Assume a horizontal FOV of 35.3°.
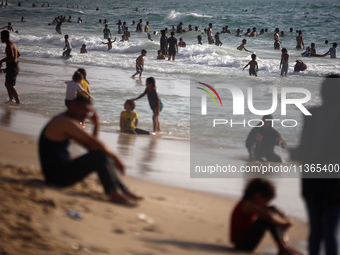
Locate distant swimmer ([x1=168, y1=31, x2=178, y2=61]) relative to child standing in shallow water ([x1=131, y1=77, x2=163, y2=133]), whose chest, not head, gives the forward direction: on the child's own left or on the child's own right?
on the child's own right

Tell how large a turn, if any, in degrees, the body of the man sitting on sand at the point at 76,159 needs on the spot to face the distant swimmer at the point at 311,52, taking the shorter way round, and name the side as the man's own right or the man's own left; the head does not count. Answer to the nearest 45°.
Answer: approximately 45° to the man's own left

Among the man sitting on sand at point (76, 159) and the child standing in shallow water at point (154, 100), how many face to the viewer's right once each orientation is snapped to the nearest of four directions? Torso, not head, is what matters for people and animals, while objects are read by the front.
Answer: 1

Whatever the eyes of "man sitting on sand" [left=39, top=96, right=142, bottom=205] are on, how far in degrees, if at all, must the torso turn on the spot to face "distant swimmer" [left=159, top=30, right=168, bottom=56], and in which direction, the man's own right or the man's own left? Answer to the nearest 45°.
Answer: approximately 90° to the man's own left

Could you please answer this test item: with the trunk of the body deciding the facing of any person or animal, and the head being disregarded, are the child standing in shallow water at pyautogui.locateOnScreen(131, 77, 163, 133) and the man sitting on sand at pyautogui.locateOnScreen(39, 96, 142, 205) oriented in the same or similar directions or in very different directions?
very different directions

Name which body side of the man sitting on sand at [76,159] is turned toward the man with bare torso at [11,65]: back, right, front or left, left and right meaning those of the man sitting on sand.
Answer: left

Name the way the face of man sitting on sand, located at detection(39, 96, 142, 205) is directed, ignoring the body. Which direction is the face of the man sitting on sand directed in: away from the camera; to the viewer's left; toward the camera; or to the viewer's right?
to the viewer's right

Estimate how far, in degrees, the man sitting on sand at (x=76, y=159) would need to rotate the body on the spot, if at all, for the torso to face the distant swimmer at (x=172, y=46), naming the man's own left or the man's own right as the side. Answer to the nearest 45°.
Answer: approximately 90° to the man's own left

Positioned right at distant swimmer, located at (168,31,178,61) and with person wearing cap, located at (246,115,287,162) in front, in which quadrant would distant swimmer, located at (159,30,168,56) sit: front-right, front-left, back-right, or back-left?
back-right

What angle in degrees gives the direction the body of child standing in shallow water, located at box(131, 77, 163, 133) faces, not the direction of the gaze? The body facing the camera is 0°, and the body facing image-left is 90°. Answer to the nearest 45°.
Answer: approximately 90°

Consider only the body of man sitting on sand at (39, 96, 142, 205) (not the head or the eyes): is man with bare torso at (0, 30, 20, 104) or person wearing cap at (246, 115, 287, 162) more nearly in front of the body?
the person wearing cap

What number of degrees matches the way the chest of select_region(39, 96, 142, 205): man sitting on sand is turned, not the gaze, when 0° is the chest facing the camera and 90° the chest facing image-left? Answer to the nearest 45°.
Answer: approximately 270°
